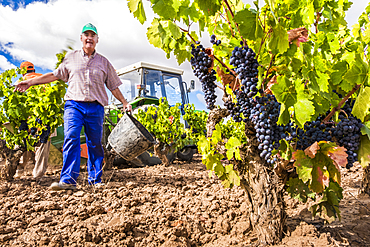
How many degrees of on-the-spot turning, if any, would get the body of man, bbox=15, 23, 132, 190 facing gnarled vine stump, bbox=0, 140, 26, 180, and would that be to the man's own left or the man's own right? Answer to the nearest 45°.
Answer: approximately 135° to the man's own right

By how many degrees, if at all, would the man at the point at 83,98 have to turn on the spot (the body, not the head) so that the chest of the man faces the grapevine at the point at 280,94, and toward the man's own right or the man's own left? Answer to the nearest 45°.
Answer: approximately 45° to the man's own left

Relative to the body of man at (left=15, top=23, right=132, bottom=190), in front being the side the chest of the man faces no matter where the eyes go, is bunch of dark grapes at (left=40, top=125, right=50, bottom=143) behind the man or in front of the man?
behind

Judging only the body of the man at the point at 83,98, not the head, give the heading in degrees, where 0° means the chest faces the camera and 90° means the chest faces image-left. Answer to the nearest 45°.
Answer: approximately 0°

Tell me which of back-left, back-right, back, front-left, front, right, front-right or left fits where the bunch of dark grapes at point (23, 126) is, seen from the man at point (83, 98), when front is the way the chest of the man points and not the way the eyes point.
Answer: back-right
